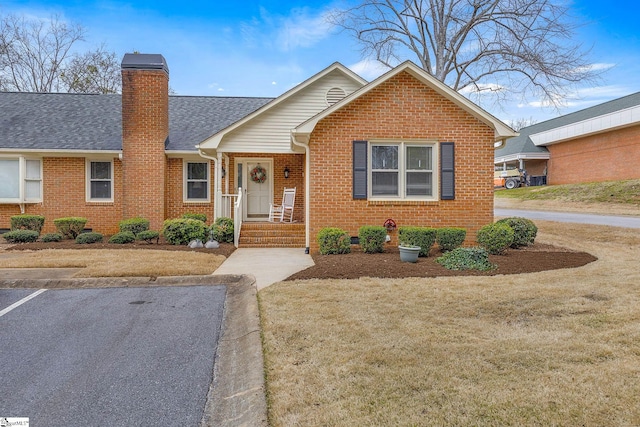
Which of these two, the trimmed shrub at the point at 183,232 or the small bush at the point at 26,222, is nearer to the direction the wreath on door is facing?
the trimmed shrub

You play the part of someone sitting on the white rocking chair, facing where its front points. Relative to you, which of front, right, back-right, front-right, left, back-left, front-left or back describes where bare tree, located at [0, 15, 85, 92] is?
right

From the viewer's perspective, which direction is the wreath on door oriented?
toward the camera

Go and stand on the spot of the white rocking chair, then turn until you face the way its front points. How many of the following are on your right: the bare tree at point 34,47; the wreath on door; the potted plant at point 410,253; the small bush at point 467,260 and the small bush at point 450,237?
2

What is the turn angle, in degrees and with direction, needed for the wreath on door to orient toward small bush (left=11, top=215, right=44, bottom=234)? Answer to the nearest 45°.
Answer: approximately 90° to its right

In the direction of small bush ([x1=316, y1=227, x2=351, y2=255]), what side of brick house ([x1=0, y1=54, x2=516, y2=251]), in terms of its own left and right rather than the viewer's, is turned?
front

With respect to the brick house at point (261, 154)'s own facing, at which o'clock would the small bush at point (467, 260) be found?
The small bush is roughly at 11 o'clock from the brick house.

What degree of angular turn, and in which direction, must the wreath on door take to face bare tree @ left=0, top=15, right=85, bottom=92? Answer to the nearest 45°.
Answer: approximately 135° to its right

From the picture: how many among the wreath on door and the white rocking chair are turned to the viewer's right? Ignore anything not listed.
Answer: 0

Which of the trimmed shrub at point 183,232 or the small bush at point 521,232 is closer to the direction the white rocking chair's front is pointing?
the trimmed shrub

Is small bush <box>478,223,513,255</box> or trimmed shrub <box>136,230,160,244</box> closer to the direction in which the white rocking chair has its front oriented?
the trimmed shrub

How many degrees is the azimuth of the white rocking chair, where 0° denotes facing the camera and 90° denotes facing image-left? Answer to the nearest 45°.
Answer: approximately 45°

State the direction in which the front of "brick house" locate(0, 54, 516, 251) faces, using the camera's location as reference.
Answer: facing the viewer

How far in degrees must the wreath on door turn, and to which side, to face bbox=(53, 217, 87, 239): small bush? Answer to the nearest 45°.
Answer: approximately 90° to its right
